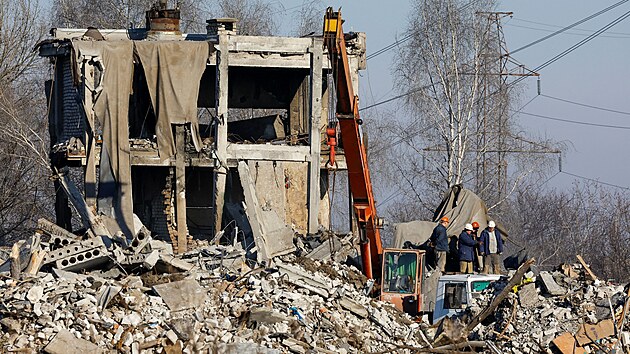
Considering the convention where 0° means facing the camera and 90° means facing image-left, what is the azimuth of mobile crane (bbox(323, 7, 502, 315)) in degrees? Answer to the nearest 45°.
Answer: approximately 45°

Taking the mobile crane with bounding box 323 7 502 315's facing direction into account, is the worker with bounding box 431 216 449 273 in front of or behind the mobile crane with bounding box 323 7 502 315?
behind

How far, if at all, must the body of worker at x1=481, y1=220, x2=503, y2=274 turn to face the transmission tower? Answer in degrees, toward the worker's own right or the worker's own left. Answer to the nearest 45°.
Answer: approximately 180°

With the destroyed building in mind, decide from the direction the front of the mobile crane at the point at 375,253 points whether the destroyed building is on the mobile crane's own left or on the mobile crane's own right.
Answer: on the mobile crane's own right

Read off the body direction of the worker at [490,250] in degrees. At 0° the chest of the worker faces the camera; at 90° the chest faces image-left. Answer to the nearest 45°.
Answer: approximately 0°
